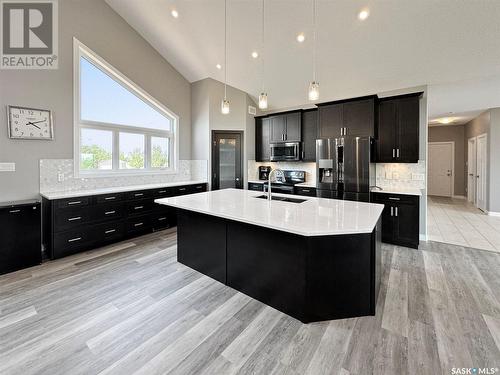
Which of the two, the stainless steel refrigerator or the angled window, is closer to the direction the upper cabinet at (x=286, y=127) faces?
the angled window

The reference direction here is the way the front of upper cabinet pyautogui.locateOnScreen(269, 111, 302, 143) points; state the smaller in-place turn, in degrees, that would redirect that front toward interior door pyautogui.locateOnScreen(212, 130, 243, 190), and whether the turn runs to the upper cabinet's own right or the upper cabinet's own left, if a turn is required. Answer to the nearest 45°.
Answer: approximately 45° to the upper cabinet's own right

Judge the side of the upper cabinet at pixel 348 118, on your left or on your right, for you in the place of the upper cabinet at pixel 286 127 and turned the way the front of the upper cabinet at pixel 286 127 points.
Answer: on your left

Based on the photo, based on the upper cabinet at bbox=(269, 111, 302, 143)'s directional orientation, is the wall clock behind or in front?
in front

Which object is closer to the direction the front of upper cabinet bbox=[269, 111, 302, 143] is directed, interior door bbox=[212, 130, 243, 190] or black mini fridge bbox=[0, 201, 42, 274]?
the black mini fridge

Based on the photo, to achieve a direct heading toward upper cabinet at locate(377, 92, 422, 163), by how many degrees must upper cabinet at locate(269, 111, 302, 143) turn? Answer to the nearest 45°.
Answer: approximately 90° to its left

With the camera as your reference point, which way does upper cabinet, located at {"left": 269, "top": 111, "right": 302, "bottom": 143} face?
facing the viewer and to the left of the viewer

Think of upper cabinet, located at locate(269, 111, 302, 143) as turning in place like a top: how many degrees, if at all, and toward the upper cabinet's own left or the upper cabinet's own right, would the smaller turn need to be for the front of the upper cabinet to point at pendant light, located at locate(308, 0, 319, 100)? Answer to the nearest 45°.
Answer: approximately 45° to the upper cabinet's own left
